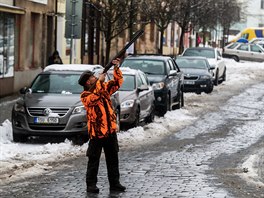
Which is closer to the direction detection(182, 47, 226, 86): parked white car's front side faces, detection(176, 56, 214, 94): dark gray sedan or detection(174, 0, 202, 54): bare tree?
the dark gray sedan

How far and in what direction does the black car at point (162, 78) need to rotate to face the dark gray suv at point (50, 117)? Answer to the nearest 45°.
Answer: approximately 45° to its left

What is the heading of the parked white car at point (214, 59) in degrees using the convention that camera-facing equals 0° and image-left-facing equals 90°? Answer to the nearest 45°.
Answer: approximately 45°

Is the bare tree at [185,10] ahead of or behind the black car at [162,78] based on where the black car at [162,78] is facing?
behind

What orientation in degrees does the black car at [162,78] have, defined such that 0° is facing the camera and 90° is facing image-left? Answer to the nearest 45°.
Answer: approximately 45°

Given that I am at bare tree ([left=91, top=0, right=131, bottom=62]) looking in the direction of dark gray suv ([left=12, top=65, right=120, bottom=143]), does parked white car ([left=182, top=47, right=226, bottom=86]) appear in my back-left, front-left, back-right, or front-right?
back-left

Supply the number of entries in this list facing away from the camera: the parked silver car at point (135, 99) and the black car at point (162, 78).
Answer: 0

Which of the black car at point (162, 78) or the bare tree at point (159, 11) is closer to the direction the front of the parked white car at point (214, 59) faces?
the black car

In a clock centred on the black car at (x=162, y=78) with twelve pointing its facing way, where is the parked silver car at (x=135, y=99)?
The parked silver car is roughly at 11 o'clock from the black car.

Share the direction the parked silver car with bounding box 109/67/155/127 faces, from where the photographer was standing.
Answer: facing the viewer and to the left of the viewer

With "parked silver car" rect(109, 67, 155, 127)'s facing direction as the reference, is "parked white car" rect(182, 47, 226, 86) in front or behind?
behind

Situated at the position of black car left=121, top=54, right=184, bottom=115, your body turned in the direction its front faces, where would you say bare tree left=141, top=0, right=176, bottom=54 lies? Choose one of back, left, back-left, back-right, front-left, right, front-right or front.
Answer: back-right

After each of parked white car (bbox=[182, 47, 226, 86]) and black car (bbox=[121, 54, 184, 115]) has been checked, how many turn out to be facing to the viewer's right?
0

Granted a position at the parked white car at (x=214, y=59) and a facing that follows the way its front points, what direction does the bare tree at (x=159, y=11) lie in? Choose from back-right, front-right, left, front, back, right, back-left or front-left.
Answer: right

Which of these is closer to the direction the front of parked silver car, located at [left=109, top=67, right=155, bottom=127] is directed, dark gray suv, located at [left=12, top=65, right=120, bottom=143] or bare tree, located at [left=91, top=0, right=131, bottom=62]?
the dark gray suv
